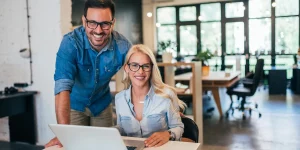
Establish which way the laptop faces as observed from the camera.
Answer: facing away from the viewer and to the right of the viewer

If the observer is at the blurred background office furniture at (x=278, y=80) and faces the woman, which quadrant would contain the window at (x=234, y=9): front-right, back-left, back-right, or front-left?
back-right

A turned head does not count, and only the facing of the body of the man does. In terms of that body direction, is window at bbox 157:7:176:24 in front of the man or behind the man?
behind

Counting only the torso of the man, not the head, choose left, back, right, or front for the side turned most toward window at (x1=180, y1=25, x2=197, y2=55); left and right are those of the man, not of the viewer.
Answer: back

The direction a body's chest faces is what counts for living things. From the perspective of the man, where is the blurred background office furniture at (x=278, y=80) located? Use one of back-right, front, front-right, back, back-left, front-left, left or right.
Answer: back-left

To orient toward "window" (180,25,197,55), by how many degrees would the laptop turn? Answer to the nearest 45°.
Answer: approximately 45° to its left

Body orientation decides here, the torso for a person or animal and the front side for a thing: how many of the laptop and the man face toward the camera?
1

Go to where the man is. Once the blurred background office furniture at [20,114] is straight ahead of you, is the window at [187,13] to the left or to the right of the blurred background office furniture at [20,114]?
right

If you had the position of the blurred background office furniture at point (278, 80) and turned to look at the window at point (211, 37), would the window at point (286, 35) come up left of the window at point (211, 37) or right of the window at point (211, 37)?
right

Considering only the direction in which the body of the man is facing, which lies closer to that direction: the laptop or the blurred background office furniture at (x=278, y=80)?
the laptop

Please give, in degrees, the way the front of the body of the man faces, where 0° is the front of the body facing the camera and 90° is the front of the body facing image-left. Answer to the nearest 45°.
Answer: approximately 0°
